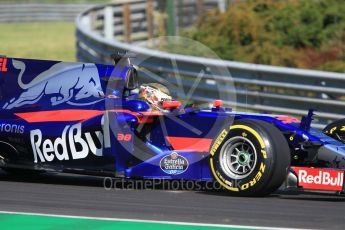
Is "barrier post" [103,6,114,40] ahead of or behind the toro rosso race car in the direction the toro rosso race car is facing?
behind

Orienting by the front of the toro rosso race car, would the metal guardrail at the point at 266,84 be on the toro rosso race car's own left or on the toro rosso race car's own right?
on the toro rosso race car's own left

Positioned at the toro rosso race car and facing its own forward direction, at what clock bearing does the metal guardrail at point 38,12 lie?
The metal guardrail is roughly at 7 o'clock from the toro rosso race car.
